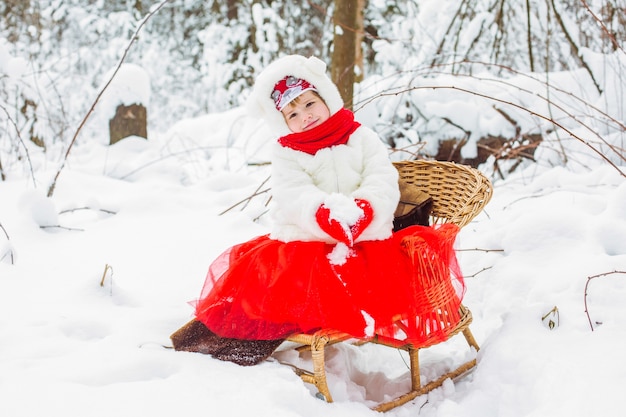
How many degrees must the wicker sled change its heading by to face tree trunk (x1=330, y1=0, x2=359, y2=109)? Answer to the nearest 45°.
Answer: approximately 135° to its right

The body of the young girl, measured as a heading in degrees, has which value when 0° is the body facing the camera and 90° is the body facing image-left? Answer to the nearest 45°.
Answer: approximately 0°

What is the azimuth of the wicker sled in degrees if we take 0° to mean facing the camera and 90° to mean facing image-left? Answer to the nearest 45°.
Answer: approximately 45°

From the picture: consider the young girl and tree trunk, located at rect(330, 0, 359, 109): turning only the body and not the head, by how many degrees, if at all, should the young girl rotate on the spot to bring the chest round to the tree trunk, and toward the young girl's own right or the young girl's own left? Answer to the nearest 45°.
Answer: approximately 180°

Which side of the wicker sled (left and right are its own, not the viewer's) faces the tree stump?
right
